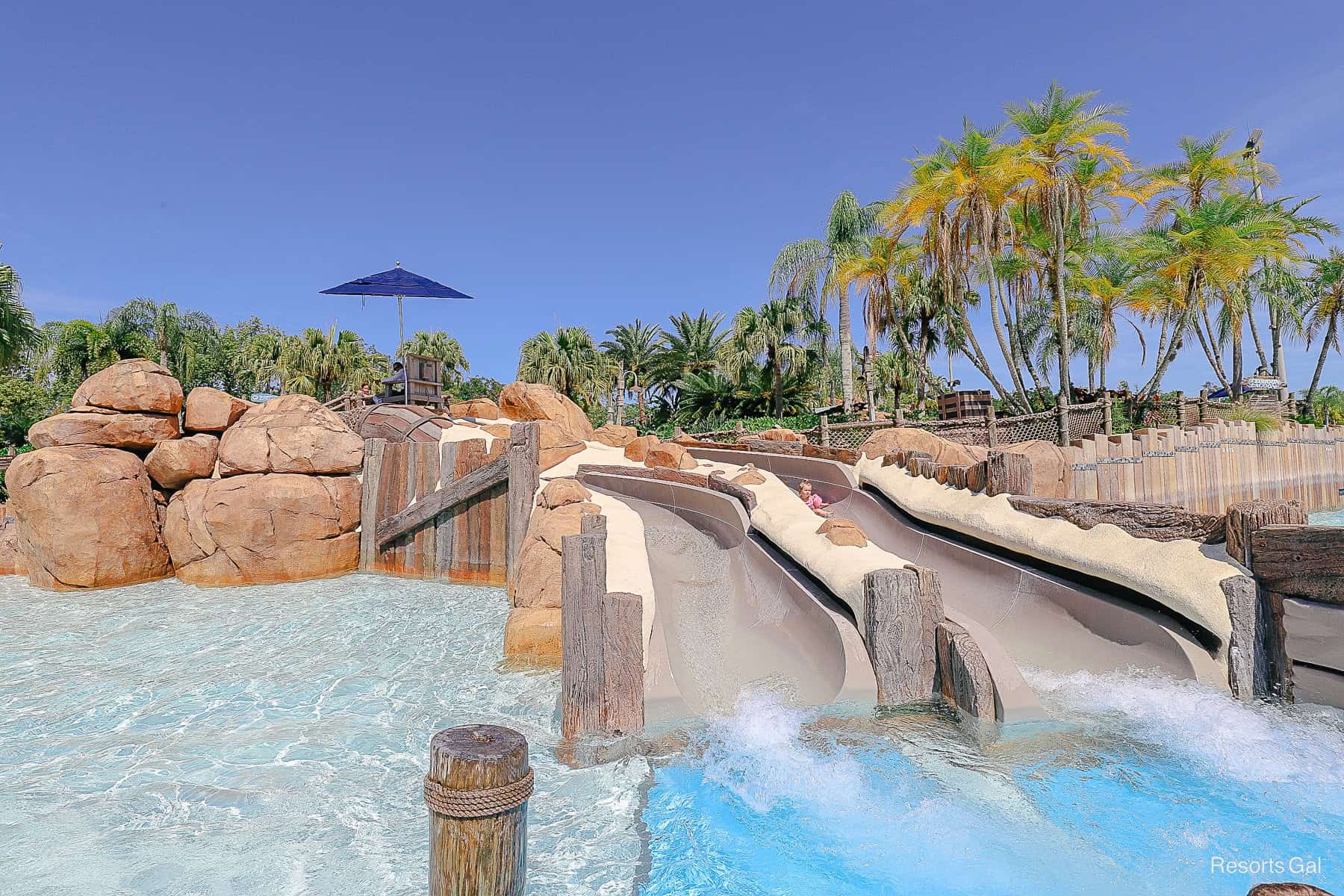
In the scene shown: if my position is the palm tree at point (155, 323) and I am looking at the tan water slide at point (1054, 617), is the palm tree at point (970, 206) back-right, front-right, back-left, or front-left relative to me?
front-left

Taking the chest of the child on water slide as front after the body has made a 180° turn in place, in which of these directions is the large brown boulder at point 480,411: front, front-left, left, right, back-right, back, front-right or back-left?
front

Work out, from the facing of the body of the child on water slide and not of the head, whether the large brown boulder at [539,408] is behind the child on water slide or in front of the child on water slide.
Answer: behind

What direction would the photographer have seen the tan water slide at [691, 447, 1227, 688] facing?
facing the viewer and to the right of the viewer

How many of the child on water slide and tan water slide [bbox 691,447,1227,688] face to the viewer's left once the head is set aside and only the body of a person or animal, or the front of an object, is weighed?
0

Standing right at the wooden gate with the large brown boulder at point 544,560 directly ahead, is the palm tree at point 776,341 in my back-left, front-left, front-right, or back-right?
back-left

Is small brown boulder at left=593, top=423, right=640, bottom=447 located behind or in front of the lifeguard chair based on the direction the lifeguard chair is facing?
behind

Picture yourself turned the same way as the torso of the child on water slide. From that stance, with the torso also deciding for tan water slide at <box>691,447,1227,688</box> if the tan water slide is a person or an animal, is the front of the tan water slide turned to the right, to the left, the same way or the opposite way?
the same way
